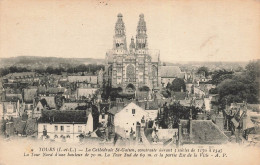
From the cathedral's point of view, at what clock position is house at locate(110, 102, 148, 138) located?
The house is roughly at 12 o'clock from the cathedral.

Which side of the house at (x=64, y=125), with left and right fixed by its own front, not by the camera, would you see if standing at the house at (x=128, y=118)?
left

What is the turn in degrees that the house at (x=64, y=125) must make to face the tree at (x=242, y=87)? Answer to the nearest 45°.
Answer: approximately 90° to its left

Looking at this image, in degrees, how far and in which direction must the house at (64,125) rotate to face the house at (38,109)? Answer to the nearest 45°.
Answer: approximately 135° to its right

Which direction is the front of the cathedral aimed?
toward the camera

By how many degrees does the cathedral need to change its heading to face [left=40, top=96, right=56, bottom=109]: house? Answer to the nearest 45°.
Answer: approximately 45° to its right

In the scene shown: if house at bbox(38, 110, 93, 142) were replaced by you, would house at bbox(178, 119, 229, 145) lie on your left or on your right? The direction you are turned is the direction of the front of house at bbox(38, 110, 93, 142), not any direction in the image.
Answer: on your left

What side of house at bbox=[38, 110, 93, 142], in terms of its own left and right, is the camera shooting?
front

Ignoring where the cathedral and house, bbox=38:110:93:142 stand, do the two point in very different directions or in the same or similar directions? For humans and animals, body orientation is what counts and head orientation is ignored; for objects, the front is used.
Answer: same or similar directions

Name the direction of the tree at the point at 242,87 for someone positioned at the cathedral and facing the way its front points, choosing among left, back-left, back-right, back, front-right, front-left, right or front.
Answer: front-left

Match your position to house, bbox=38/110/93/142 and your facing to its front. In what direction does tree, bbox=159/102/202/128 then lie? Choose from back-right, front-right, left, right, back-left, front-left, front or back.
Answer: left

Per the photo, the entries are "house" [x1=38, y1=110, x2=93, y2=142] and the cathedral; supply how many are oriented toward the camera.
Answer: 2

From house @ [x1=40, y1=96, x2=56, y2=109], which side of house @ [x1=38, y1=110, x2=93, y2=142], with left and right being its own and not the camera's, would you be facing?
back
